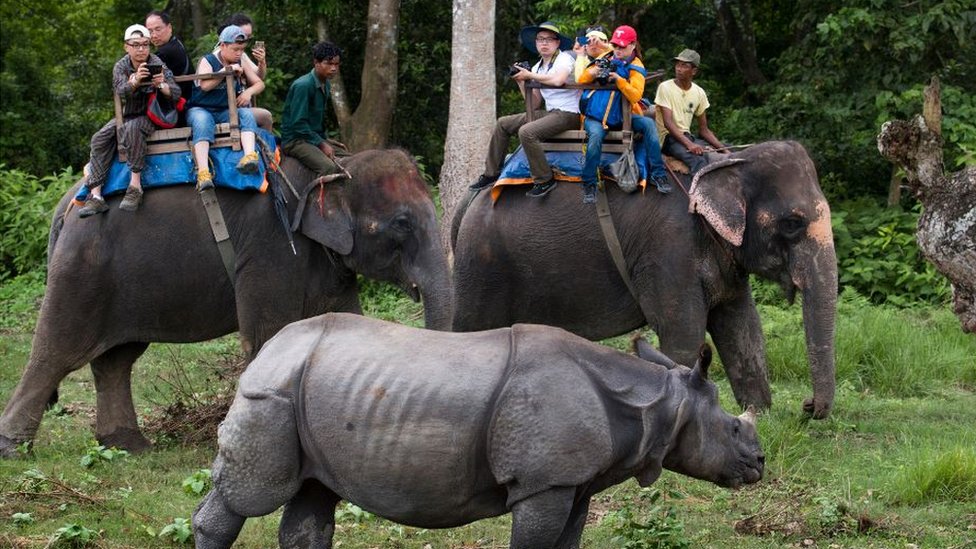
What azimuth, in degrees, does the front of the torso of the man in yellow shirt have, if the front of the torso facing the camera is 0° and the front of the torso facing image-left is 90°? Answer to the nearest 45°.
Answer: approximately 315°

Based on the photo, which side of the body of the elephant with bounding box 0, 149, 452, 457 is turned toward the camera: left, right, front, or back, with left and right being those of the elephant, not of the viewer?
right

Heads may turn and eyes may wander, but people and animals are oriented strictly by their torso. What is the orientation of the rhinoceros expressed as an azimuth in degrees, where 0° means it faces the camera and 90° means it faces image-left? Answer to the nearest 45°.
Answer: approximately 270°

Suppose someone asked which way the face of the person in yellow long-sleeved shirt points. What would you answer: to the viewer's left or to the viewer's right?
to the viewer's left

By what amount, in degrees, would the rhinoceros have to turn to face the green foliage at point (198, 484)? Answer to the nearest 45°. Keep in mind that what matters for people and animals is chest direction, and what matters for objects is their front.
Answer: approximately 135° to its left

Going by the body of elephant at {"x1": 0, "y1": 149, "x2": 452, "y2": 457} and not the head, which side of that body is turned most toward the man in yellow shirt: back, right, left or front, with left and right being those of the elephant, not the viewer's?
front

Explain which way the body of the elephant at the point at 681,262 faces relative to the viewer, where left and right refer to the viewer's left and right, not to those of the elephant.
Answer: facing to the right of the viewer

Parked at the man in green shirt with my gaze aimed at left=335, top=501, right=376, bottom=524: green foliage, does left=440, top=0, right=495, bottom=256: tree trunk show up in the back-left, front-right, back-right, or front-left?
back-left

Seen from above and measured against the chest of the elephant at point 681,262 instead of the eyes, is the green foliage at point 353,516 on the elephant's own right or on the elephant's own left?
on the elephant's own right

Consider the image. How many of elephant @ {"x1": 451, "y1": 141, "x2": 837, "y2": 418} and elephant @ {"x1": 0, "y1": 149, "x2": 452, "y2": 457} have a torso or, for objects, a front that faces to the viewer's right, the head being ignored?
2

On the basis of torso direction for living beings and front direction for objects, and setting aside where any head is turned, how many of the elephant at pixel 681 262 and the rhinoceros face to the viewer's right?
2
